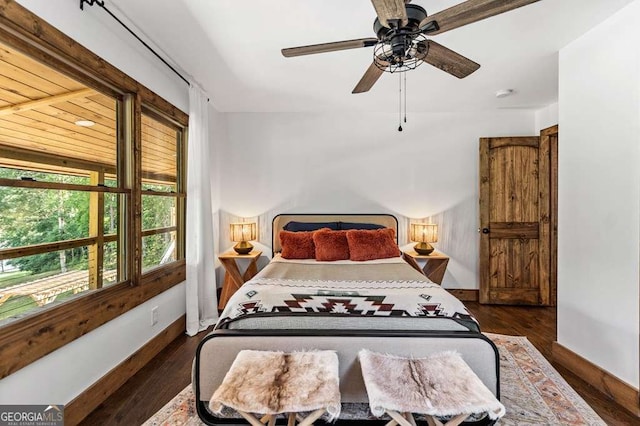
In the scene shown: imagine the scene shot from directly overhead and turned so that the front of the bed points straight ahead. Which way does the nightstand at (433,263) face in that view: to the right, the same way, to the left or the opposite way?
the same way

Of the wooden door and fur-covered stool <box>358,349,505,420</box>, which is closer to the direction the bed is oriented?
the fur-covered stool

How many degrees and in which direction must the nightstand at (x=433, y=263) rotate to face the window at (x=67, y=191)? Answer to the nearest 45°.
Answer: approximately 45° to its right

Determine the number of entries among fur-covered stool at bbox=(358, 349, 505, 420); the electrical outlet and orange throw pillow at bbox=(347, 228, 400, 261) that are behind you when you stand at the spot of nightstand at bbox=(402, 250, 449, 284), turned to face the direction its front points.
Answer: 0

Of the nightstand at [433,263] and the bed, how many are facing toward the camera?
2

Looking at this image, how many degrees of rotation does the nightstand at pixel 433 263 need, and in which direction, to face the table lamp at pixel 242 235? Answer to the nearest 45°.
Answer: approximately 90° to its right

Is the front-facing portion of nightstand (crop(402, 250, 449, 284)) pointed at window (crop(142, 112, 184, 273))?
no

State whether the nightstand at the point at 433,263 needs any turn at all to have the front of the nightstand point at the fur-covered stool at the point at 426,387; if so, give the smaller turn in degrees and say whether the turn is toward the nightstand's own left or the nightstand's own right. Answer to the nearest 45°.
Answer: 0° — it already faces it

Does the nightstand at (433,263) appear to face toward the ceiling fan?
yes

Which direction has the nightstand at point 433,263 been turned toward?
toward the camera

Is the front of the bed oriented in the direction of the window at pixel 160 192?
no

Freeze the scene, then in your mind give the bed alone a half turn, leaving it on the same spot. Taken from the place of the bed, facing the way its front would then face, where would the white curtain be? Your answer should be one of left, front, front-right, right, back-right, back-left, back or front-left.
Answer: front-left

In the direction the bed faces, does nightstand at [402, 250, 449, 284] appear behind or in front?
behind

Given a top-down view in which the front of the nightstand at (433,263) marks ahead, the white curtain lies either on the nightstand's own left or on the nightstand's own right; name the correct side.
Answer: on the nightstand's own right

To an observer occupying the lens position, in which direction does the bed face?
facing the viewer

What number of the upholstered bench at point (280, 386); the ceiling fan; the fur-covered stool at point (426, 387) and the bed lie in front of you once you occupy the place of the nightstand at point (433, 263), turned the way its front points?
4

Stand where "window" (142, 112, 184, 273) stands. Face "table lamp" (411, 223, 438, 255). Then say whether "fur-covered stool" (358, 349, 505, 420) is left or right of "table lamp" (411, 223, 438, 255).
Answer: right

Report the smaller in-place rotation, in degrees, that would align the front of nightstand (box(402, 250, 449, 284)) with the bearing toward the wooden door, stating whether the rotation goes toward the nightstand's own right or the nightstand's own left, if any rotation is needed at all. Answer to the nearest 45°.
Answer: approximately 135° to the nightstand's own left
